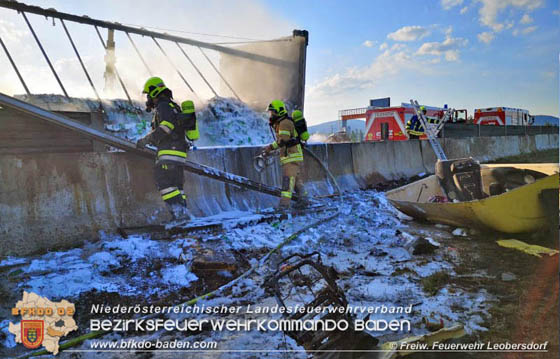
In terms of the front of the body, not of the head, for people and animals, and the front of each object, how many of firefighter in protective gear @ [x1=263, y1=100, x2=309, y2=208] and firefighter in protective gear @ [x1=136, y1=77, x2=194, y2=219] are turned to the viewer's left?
2

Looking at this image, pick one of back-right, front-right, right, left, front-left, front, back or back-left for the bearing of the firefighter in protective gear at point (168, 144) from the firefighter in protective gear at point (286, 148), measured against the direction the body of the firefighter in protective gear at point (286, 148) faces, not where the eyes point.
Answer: front-left

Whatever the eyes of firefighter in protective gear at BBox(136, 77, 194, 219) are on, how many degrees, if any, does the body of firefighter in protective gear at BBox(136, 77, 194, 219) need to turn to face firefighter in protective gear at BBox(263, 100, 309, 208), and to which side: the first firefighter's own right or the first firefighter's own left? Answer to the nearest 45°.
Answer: approximately 135° to the first firefighter's own right

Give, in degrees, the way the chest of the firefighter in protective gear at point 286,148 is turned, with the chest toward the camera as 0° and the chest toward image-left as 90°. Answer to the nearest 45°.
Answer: approximately 90°

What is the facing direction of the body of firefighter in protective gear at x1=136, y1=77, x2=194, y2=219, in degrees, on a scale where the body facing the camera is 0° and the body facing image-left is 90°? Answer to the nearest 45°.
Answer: approximately 90°

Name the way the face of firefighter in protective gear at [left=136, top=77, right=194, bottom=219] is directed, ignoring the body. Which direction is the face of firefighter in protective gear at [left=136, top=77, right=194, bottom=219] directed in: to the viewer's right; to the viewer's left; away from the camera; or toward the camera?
to the viewer's left

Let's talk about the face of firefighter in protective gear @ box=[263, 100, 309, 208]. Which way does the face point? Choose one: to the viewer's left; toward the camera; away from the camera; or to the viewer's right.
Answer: to the viewer's left
